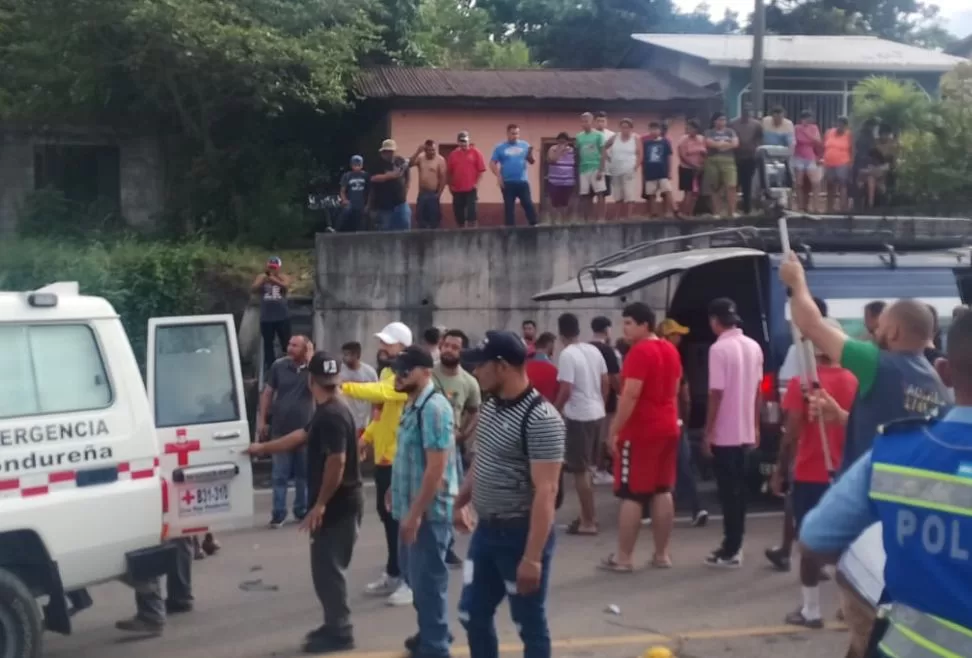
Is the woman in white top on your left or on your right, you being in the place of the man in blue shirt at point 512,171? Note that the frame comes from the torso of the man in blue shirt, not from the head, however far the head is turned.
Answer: on your left

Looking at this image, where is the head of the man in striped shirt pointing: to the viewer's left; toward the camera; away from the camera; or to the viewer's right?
to the viewer's left

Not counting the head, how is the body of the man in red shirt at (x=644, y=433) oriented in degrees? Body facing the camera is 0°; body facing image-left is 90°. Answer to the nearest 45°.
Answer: approximately 135°

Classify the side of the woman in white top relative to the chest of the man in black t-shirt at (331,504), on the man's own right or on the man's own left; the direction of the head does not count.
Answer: on the man's own right

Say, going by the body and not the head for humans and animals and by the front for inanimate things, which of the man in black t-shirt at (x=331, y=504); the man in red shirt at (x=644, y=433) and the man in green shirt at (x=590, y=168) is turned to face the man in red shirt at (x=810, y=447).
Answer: the man in green shirt

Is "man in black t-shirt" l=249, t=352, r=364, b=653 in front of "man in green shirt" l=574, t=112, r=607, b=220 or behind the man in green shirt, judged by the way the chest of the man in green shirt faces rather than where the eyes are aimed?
in front

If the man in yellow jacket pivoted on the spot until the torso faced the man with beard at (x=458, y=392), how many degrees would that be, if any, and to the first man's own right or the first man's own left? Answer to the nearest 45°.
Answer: approximately 135° to the first man's own right

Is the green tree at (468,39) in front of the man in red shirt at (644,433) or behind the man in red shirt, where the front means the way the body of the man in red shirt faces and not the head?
in front

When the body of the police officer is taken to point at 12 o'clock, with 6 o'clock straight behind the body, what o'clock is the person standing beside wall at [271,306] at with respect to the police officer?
The person standing beside wall is roughly at 11 o'clock from the police officer.

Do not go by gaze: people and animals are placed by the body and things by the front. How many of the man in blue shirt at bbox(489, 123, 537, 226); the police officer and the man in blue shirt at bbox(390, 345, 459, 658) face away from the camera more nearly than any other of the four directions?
1

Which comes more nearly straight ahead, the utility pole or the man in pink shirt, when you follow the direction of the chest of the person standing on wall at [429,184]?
the man in pink shirt
